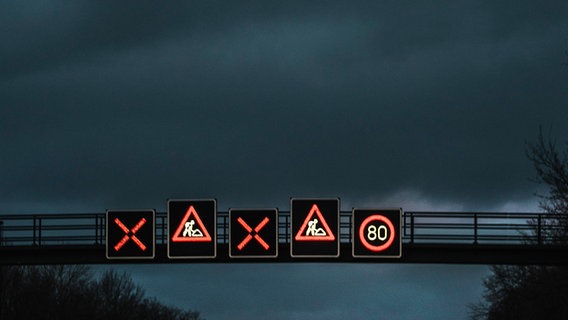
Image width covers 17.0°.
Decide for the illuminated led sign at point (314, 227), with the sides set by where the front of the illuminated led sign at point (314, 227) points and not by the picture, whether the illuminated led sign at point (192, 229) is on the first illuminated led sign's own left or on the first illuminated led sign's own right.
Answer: on the first illuminated led sign's own right

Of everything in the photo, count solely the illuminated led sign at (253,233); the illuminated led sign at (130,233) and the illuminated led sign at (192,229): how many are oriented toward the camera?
3

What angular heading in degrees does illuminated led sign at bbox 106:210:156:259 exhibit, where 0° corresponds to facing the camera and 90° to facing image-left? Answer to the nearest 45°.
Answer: approximately 0°

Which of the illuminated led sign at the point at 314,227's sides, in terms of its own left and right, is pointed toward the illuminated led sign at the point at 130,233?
right

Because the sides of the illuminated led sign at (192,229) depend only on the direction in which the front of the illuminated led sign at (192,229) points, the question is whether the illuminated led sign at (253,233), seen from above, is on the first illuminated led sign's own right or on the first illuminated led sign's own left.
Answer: on the first illuminated led sign's own left

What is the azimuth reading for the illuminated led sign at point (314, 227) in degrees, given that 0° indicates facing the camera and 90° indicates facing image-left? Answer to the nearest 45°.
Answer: approximately 0°

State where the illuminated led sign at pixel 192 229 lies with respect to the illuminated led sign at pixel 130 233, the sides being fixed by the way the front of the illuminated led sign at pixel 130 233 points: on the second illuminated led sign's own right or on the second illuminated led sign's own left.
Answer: on the second illuminated led sign's own left
